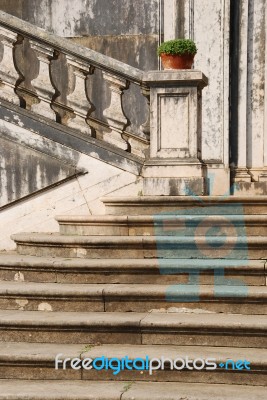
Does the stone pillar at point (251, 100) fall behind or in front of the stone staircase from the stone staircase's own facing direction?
behind

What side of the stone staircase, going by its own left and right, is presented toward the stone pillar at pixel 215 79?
back

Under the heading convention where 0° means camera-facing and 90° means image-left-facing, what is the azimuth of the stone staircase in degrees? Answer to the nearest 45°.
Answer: approximately 0°
